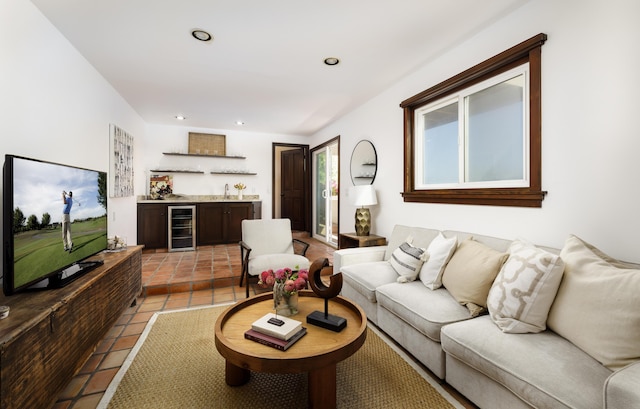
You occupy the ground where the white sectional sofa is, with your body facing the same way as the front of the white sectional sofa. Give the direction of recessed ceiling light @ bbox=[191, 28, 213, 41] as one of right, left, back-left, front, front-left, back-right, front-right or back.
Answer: front-right

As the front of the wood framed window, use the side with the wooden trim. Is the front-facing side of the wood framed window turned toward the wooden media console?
yes

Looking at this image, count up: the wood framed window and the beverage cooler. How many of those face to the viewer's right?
0

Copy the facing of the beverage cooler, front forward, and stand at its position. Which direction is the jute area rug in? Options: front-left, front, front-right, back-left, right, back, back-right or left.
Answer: front

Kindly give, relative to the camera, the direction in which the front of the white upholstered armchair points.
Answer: facing the viewer and to the right of the viewer

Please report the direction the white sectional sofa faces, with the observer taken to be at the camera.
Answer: facing the viewer and to the left of the viewer

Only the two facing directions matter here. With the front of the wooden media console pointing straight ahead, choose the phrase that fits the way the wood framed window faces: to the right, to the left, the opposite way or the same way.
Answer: the opposite way

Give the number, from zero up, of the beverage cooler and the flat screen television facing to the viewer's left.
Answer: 0

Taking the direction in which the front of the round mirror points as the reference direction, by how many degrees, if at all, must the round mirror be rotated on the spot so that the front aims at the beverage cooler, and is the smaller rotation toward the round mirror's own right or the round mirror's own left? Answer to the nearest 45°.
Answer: approximately 45° to the round mirror's own right

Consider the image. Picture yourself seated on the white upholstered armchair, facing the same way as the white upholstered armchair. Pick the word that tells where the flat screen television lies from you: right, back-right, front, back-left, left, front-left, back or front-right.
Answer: right

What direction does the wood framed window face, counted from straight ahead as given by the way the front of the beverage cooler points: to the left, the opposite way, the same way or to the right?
to the right

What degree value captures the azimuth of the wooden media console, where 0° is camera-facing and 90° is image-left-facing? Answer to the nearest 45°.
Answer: approximately 315°

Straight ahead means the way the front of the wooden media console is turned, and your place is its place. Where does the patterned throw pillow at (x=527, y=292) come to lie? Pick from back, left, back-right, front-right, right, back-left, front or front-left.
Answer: front
